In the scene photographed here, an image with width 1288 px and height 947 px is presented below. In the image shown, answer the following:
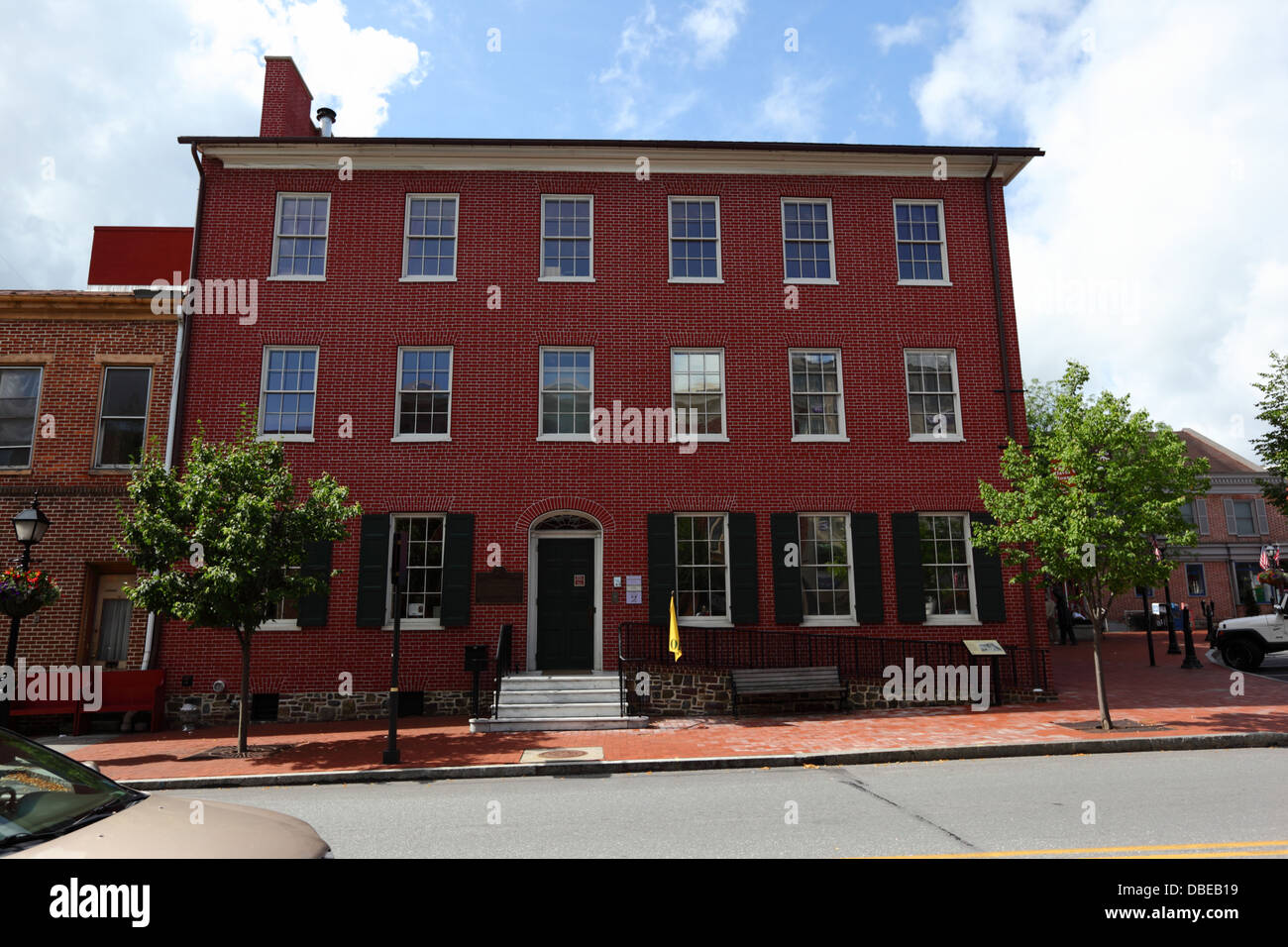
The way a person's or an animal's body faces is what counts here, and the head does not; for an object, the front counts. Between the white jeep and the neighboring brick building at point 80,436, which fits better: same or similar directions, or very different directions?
very different directions

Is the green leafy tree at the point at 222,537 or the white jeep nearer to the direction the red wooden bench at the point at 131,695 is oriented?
the green leafy tree

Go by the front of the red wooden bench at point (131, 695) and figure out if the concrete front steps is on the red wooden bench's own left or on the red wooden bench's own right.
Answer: on the red wooden bench's own left

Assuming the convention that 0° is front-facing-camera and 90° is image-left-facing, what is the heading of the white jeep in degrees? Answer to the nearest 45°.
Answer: approximately 90°

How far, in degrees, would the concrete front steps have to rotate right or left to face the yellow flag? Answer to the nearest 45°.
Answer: approximately 90° to its left

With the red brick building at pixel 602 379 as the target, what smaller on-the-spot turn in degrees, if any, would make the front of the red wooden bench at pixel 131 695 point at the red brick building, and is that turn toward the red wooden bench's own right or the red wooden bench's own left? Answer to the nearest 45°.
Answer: approximately 90° to the red wooden bench's own left

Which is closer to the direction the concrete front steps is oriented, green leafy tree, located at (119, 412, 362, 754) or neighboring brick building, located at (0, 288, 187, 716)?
the green leafy tree

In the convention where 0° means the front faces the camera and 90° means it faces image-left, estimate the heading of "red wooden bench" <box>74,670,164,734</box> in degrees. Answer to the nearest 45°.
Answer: approximately 45°

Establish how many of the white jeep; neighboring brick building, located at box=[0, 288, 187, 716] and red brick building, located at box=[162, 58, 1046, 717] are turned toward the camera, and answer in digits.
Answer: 2
